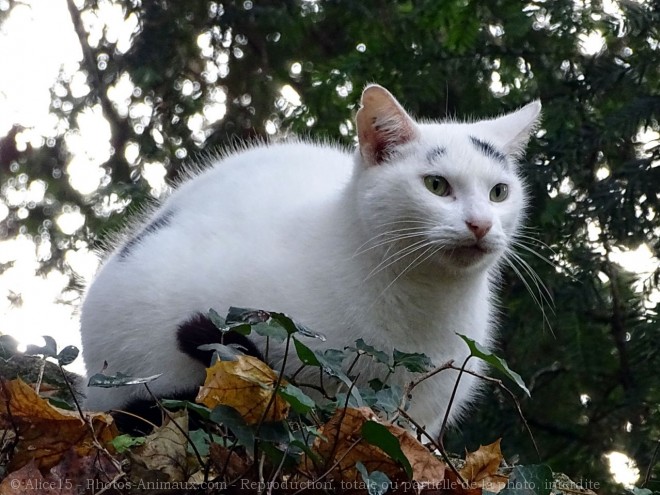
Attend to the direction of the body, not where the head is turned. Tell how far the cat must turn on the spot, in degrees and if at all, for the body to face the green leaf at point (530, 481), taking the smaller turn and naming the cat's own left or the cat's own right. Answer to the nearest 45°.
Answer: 0° — it already faces it

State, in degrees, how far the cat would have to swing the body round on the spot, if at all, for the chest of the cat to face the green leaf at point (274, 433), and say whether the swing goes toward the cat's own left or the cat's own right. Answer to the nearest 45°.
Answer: approximately 45° to the cat's own right

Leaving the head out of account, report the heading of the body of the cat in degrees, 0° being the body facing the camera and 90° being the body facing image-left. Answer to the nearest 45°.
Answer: approximately 315°
